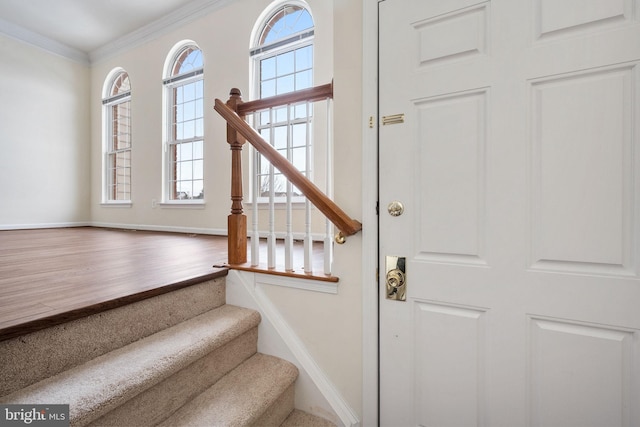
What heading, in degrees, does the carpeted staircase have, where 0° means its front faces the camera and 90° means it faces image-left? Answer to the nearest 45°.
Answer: approximately 315°

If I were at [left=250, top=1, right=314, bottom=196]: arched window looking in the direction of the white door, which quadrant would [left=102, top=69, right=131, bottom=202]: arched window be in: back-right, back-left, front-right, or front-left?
back-right

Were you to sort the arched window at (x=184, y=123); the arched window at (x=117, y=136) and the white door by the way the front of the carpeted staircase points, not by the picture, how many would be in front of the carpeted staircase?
1

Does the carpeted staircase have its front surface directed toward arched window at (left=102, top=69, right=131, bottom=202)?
no

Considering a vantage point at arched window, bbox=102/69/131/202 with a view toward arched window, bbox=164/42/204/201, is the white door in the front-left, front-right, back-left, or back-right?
front-right

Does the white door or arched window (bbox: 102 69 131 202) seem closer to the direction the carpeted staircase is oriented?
the white door

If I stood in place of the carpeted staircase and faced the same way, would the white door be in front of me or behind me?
in front

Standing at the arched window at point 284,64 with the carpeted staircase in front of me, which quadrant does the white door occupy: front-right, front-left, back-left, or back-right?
front-left
